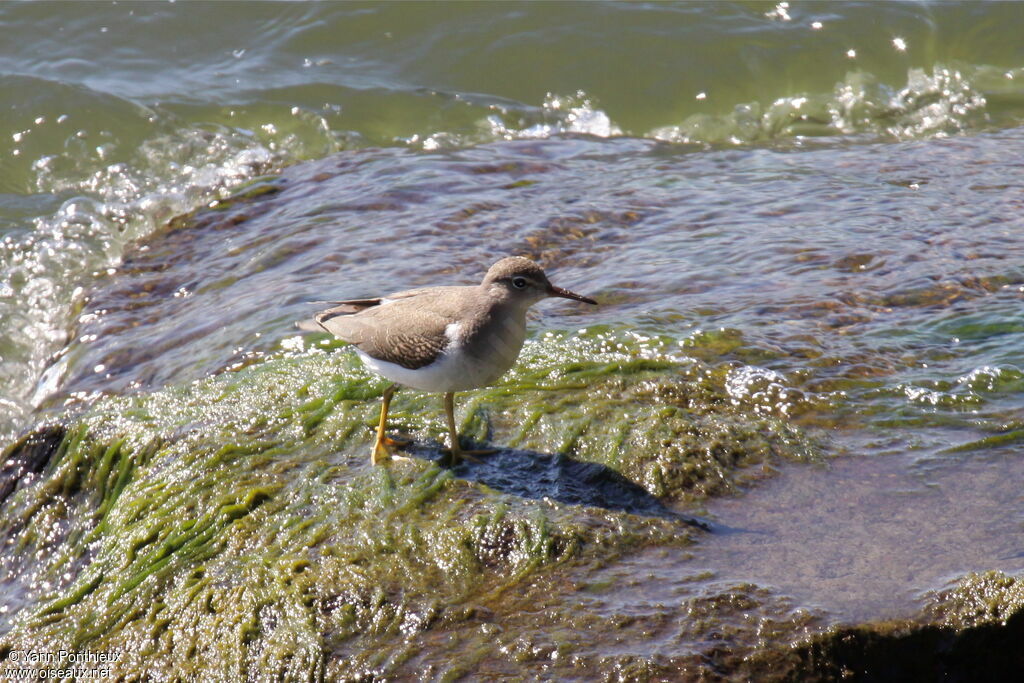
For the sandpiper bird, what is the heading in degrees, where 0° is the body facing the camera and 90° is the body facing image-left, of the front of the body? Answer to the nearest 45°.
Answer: approximately 270°

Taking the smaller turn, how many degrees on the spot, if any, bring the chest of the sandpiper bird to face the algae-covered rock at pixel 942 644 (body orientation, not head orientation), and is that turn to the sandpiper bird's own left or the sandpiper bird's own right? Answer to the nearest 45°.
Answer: approximately 45° to the sandpiper bird's own right
